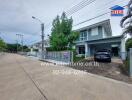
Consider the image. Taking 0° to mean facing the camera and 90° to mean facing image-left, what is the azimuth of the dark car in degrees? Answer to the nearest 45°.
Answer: approximately 0°

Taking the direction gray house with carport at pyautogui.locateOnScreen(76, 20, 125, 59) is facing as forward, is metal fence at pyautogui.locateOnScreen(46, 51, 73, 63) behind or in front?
in front

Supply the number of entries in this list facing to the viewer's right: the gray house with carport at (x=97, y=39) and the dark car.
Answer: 0
